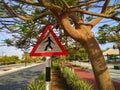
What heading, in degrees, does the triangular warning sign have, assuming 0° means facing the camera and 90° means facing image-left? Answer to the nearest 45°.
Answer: approximately 0°
